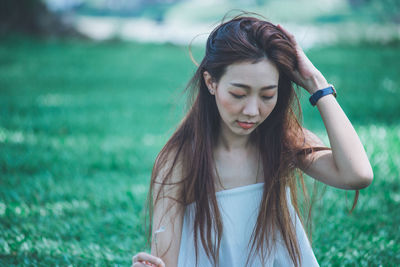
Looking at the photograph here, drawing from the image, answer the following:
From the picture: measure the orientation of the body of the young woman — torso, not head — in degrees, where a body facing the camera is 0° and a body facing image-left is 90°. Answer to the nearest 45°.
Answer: approximately 0°

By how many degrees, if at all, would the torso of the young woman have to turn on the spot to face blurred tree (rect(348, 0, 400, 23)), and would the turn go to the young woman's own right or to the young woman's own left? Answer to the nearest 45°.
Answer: approximately 180°

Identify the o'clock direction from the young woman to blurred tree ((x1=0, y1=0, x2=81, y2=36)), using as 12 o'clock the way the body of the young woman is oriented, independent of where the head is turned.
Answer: The blurred tree is roughly at 5 o'clock from the young woman.
